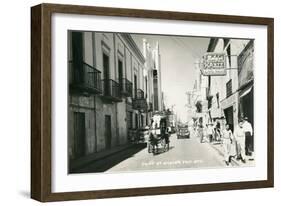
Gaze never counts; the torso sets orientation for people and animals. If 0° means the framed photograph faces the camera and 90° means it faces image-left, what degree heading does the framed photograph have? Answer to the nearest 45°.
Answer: approximately 315°
